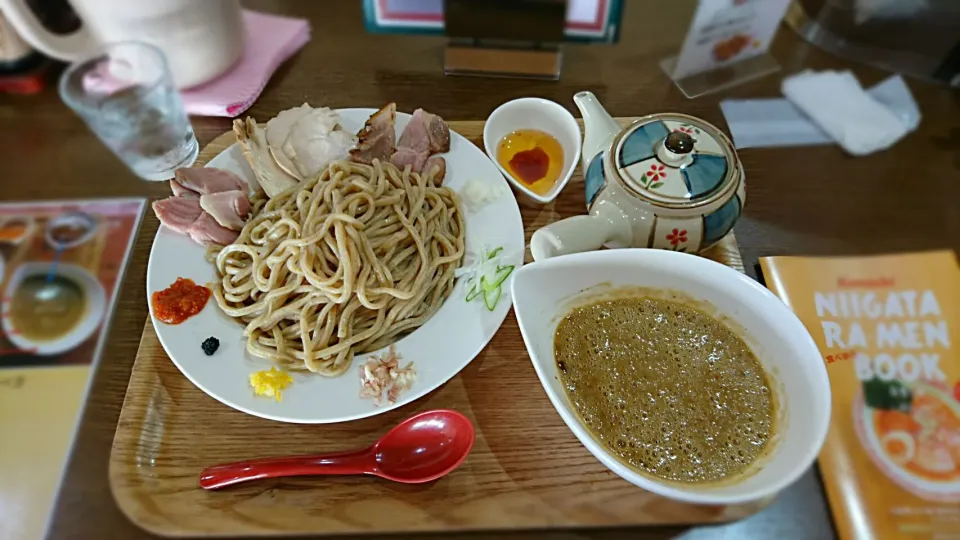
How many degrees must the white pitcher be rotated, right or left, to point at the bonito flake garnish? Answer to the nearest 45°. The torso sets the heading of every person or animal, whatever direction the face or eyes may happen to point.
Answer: approximately 90° to its right

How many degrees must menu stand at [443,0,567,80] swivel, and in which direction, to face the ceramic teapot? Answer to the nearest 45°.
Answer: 0° — it already faces it

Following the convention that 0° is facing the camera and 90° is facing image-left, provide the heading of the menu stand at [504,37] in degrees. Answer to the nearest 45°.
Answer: approximately 0°

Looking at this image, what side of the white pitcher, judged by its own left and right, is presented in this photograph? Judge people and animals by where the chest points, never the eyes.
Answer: right
